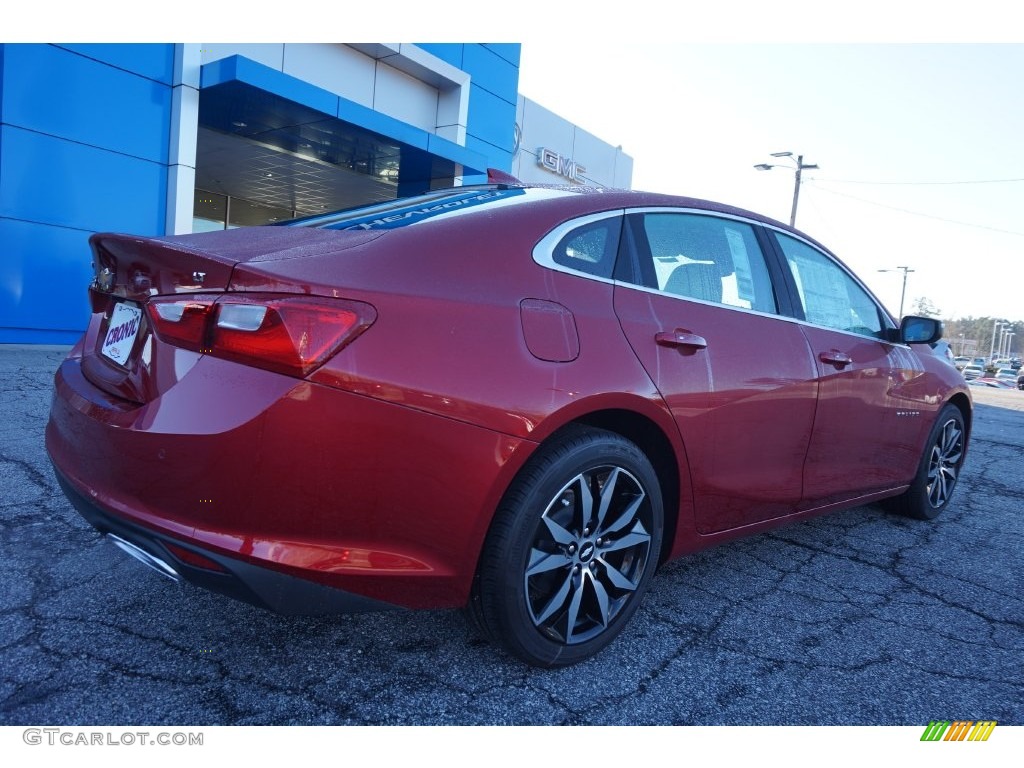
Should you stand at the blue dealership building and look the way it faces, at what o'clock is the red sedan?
The red sedan is roughly at 1 o'clock from the blue dealership building.

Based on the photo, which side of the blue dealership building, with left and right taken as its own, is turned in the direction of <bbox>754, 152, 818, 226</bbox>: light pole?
left

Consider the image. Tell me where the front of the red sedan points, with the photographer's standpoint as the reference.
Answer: facing away from the viewer and to the right of the viewer

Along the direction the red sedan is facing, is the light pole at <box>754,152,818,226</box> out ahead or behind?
ahead

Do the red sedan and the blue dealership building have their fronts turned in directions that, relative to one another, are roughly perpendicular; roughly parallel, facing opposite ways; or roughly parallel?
roughly perpendicular

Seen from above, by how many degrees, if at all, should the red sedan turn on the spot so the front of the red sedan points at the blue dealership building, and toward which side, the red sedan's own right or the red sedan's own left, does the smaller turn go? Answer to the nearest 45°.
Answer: approximately 90° to the red sedan's own left

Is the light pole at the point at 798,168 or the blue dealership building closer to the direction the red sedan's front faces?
the light pole

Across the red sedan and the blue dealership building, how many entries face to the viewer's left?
0

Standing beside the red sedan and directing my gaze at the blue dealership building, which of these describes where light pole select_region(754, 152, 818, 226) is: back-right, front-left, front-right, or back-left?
front-right

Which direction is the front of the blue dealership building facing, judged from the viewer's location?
facing the viewer and to the right of the viewer

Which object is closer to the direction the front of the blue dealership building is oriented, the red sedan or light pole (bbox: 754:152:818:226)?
the red sedan
